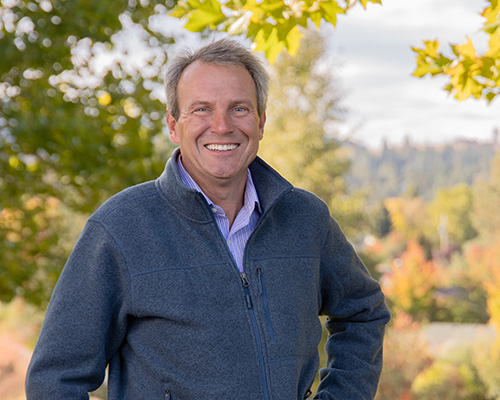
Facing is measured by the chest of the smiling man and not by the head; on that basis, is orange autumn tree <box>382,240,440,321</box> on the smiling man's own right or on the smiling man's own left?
on the smiling man's own left

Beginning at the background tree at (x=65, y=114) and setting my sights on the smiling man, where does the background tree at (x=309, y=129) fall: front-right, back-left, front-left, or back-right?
back-left

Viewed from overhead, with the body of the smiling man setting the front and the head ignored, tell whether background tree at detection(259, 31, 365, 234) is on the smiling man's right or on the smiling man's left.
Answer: on the smiling man's left

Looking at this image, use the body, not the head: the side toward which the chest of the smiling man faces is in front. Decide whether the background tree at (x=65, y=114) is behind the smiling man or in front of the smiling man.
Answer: behind
